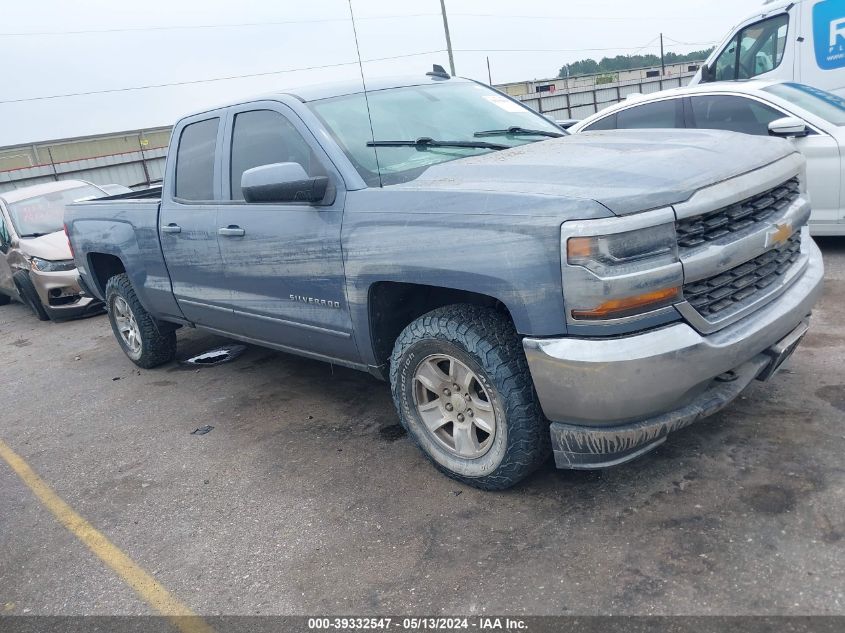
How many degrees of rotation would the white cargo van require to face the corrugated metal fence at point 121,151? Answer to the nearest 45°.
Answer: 0° — it already faces it

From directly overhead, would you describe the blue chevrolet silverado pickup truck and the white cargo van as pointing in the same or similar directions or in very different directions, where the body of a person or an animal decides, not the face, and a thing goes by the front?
very different directions

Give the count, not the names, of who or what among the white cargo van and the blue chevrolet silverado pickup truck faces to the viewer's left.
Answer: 1

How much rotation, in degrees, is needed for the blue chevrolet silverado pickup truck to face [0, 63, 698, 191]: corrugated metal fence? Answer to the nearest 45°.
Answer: approximately 180°

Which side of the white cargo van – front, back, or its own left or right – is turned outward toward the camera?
left

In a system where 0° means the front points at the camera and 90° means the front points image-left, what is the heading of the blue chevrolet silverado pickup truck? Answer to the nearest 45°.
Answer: approximately 315°

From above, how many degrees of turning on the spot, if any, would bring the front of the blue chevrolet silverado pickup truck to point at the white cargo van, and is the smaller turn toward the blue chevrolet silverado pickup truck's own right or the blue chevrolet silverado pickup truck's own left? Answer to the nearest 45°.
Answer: approximately 90° to the blue chevrolet silverado pickup truck's own left
